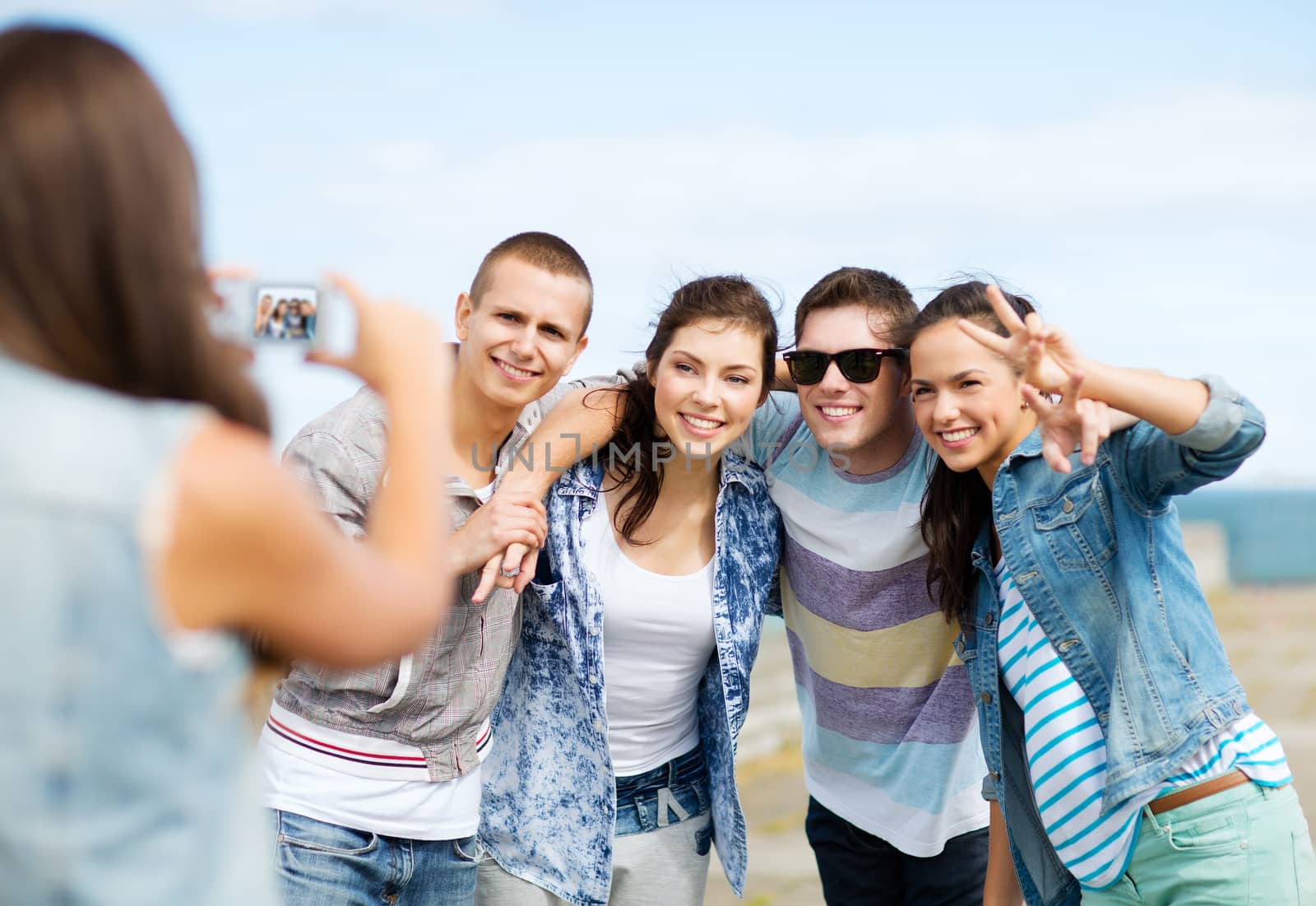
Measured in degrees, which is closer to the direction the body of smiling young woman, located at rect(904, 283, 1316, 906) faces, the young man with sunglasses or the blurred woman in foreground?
the blurred woman in foreground

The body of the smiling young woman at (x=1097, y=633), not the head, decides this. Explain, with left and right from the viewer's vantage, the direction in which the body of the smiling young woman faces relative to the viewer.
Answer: facing the viewer and to the left of the viewer

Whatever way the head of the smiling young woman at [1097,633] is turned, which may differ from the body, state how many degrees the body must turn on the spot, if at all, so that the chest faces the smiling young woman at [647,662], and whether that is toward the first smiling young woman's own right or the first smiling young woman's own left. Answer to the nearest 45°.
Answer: approximately 45° to the first smiling young woman's own right

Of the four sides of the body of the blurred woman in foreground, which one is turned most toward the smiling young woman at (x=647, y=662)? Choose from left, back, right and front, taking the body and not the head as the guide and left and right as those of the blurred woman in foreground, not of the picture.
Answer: front

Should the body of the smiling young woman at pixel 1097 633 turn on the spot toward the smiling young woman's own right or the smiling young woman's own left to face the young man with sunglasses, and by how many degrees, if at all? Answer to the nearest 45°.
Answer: approximately 90° to the smiling young woman's own right

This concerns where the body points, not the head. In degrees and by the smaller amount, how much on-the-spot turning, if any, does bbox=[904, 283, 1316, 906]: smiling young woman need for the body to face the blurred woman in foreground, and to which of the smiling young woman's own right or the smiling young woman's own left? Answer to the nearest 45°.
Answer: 0° — they already face them

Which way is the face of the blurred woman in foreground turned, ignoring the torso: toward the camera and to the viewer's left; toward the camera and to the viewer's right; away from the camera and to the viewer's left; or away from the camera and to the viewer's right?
away from the camera and to the viewer's right

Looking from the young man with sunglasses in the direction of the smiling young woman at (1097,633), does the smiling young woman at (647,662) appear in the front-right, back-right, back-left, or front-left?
back-right

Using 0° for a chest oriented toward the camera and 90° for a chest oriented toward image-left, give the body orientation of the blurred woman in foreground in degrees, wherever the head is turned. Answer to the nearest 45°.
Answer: approximately 225°

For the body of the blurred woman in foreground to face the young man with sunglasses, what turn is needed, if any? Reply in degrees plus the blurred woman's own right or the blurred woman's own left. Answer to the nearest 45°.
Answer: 0° — they already face them
